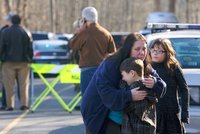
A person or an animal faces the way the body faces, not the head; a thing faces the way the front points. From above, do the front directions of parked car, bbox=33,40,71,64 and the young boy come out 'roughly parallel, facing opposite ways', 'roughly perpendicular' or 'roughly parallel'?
roughly perpendicular

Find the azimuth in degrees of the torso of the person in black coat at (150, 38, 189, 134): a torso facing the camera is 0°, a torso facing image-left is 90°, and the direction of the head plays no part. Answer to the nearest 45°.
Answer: approximately 45°

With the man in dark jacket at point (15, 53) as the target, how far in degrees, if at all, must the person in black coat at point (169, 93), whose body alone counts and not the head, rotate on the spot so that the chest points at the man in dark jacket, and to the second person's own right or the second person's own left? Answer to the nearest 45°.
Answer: approximately 90° to the second person's own right

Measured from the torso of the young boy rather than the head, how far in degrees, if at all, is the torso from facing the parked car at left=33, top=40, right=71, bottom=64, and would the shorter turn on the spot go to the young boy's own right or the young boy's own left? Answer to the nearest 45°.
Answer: approximately 90° to the young boy's own right

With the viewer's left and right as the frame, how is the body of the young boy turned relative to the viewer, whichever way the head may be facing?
facing to the left of the viewer

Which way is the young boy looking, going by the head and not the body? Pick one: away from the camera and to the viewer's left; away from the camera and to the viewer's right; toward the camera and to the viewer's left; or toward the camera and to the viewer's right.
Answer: toward the camera and to the viewer's left

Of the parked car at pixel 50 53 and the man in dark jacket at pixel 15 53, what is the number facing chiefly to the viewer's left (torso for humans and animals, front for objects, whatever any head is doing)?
0

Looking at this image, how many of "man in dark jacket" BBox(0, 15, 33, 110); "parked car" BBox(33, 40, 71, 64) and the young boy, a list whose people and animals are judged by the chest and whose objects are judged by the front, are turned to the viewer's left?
1

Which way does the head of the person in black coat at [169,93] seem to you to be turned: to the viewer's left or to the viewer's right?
to the viewer's left
